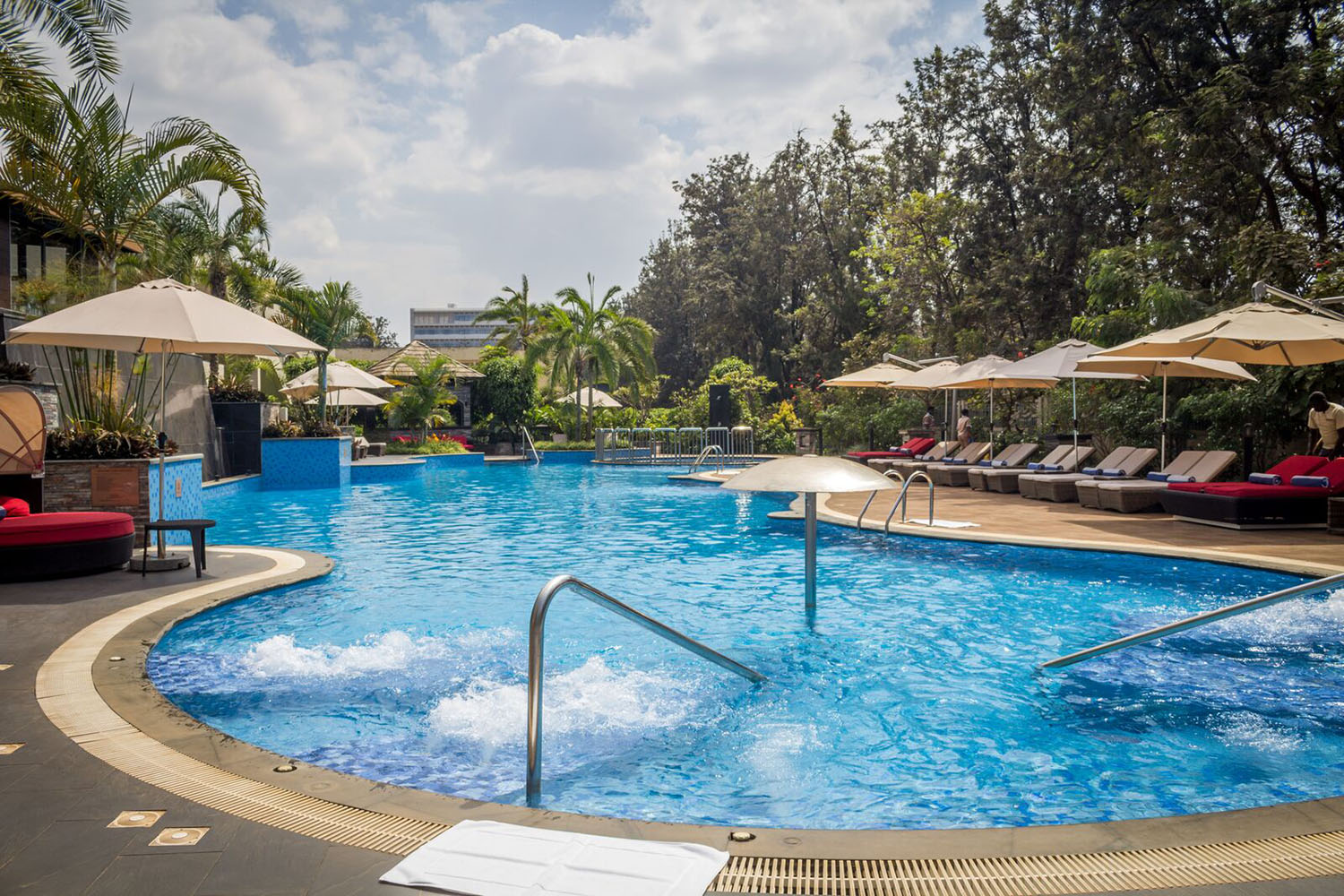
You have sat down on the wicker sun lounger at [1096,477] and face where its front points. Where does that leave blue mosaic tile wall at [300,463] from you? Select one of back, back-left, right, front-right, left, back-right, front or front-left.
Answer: front-right

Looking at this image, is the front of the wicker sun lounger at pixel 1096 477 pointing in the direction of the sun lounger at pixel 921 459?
no

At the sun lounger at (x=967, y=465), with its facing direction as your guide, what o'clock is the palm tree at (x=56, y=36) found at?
The palm tree is roughly at 12 o'clock from the sun lounger.

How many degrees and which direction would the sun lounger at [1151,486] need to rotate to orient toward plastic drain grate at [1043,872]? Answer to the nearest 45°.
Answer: approximately 45° to its left

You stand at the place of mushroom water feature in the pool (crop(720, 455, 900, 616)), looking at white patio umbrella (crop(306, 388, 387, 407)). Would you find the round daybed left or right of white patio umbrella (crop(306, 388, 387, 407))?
left

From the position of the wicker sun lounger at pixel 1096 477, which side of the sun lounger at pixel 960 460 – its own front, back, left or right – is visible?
left

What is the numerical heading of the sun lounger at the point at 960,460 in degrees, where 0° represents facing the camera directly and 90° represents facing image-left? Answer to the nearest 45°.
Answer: approximately 90°

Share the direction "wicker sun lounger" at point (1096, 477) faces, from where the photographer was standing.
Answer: facing the viewer and to the left of the viewer

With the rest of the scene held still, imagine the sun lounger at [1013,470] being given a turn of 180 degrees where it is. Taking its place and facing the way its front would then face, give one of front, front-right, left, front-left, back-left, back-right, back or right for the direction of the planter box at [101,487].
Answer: back

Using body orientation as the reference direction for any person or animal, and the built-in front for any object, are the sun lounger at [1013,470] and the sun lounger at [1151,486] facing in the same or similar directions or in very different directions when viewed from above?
same or similar directions

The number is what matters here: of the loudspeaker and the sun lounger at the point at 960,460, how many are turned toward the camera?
1

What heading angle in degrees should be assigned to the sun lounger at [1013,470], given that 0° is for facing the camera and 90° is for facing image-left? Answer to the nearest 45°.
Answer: approximately 45°

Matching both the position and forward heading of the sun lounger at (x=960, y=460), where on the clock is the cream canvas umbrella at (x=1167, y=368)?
The cream canvas umbrella is roughly at 8 o'clock from the sun lounger.

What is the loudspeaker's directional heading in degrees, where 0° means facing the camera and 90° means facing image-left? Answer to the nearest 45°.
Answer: approximately 0°

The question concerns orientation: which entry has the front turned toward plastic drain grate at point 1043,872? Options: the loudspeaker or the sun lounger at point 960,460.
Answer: the loudspeaker
